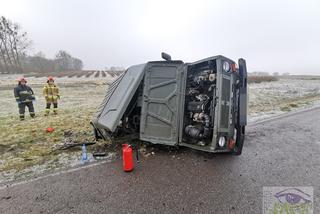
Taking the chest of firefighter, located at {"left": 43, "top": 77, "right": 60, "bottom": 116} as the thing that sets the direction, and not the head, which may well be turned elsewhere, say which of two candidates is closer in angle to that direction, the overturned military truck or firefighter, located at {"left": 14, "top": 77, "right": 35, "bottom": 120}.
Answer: the overturned military truck

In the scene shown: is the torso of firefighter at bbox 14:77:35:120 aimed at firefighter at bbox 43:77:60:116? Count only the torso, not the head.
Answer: no

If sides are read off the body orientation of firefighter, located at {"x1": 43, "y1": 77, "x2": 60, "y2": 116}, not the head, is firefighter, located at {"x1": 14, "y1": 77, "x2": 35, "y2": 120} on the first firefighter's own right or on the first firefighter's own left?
on the first firefighter's own right

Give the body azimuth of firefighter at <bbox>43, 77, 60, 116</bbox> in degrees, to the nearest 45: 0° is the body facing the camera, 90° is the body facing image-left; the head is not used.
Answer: approximately 0°

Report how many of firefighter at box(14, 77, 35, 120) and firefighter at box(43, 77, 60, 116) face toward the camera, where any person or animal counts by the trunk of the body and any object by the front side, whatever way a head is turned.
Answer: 2

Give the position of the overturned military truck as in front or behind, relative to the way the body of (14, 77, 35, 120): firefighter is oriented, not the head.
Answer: in front

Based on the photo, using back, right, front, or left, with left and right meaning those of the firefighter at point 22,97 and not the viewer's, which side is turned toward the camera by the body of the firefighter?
front

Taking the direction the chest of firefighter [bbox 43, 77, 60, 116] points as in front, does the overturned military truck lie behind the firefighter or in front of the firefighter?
in front

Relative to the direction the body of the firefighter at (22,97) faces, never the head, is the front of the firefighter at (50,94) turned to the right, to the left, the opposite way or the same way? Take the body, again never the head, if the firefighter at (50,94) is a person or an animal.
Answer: the same way

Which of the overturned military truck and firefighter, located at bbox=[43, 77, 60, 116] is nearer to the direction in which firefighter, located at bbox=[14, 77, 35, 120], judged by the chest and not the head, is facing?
the overturned military truck
